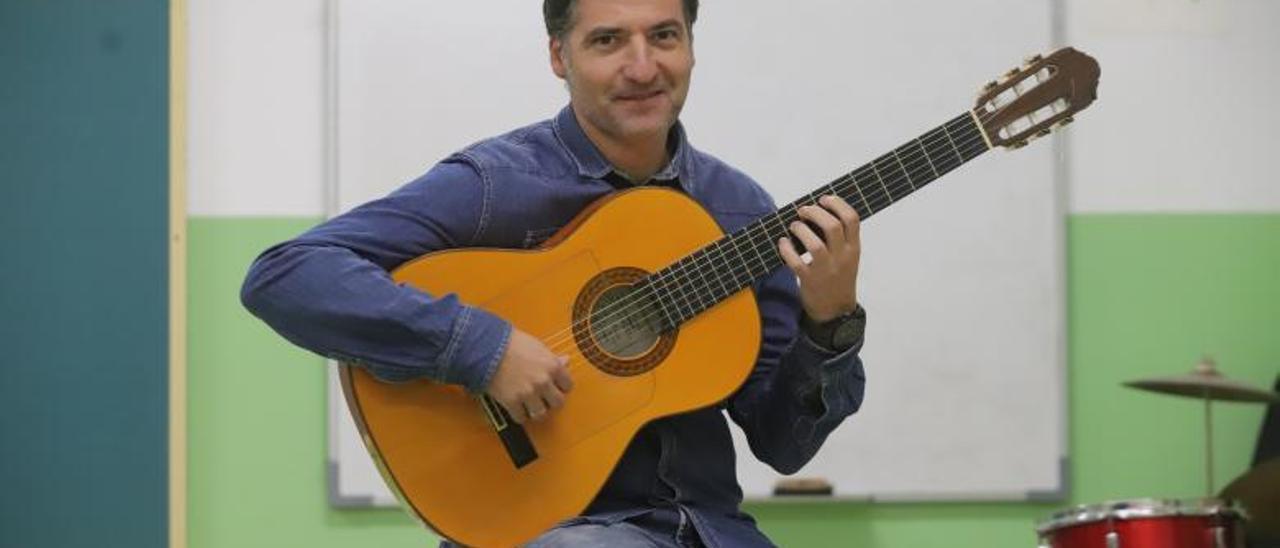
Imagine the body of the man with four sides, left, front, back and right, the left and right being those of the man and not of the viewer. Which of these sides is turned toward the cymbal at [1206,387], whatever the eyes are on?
left

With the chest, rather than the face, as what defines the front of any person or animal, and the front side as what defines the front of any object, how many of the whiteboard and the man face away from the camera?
0

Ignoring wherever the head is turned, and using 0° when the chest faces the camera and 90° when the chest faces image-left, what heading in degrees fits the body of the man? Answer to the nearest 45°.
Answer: approximately 315°

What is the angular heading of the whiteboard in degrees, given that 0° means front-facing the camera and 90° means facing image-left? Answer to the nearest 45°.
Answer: approximately 0°

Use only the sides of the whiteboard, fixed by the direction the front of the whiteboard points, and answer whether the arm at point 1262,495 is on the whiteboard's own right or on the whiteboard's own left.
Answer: on the whiteboard's own left

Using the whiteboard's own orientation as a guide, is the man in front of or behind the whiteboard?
in front

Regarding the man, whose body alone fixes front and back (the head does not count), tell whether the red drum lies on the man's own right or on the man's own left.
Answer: on the man's own left
